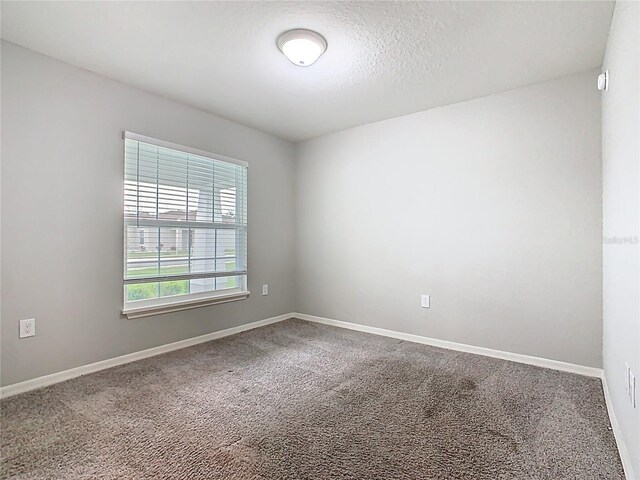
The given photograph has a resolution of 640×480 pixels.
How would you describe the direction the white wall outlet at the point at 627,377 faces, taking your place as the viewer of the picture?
facing to the left of the viewer
